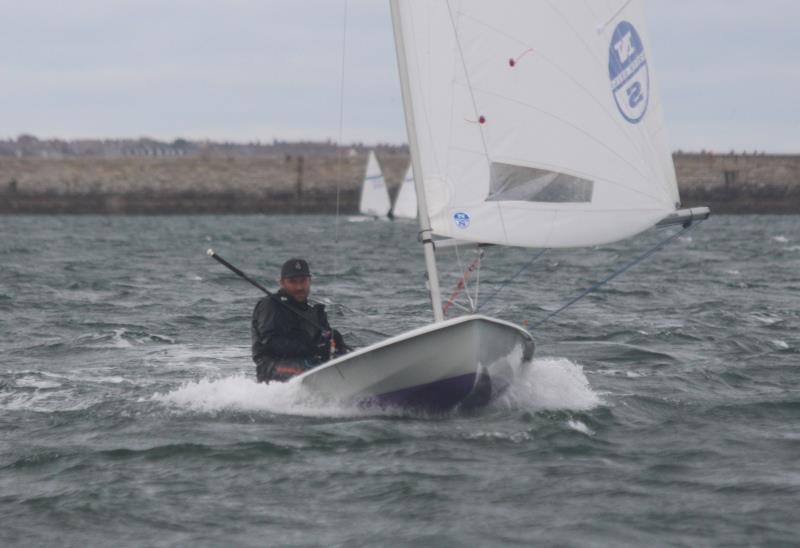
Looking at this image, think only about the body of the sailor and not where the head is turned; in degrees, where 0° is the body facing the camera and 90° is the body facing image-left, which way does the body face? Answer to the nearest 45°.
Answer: approximately 315°

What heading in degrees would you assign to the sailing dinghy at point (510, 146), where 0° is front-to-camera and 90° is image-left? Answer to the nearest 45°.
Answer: approximately 0°
